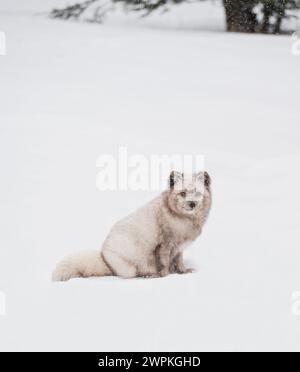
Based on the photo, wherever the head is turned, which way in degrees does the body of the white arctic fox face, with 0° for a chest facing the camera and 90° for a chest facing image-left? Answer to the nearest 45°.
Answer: approximately 270°
